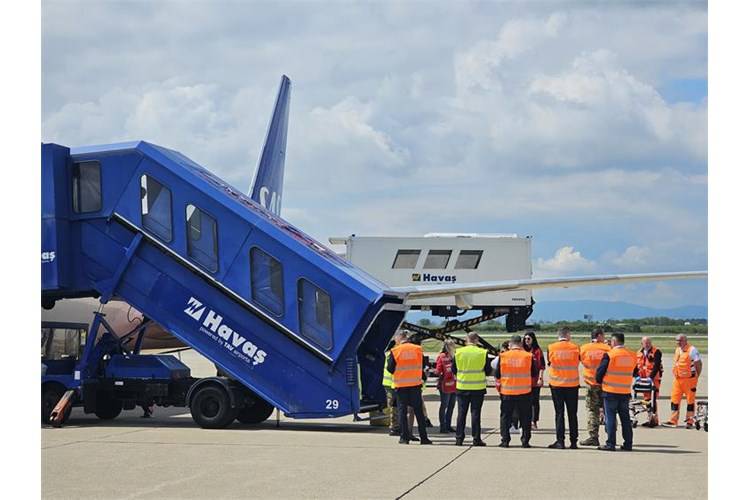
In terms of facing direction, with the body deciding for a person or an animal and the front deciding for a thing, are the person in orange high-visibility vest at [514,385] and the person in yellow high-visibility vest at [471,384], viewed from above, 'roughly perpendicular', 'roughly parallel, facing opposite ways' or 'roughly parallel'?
roughly parallel

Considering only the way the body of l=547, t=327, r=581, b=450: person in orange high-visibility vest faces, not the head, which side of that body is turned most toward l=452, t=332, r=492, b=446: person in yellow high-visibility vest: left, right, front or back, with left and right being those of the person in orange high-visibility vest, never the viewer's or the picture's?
left

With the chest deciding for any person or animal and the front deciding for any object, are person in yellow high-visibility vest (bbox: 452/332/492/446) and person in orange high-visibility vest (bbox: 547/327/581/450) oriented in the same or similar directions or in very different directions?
same or similar directions

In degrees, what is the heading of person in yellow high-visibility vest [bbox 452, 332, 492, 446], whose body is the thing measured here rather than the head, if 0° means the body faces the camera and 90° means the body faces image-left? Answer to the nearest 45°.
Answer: approximately 180°

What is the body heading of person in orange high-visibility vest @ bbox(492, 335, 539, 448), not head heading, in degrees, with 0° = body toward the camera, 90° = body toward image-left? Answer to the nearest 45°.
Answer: approximately 180°

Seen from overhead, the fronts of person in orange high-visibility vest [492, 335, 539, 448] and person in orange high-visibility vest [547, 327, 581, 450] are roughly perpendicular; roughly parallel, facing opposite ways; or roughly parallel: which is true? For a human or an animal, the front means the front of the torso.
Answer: roughly parallel

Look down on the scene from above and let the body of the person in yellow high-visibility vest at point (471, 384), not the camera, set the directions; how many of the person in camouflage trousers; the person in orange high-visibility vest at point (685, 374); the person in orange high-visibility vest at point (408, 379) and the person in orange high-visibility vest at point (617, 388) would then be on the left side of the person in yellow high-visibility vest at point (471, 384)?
1

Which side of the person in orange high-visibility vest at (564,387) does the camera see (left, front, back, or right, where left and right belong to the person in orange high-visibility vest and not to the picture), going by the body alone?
back

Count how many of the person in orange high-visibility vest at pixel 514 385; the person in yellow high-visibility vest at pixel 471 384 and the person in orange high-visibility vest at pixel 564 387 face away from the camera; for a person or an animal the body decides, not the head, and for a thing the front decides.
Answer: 3

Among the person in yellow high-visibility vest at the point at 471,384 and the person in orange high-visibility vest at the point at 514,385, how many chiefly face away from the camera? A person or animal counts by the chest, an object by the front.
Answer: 2

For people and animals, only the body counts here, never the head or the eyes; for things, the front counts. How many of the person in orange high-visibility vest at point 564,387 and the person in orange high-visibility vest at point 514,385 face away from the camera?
2

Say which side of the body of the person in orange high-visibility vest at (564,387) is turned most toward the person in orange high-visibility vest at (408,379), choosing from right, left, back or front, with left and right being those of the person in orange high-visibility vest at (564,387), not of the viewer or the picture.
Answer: left

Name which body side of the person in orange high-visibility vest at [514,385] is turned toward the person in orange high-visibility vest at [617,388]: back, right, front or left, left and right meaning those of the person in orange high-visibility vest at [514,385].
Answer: right

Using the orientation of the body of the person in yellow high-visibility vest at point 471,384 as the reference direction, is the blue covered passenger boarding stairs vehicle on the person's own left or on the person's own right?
on the person's own left
